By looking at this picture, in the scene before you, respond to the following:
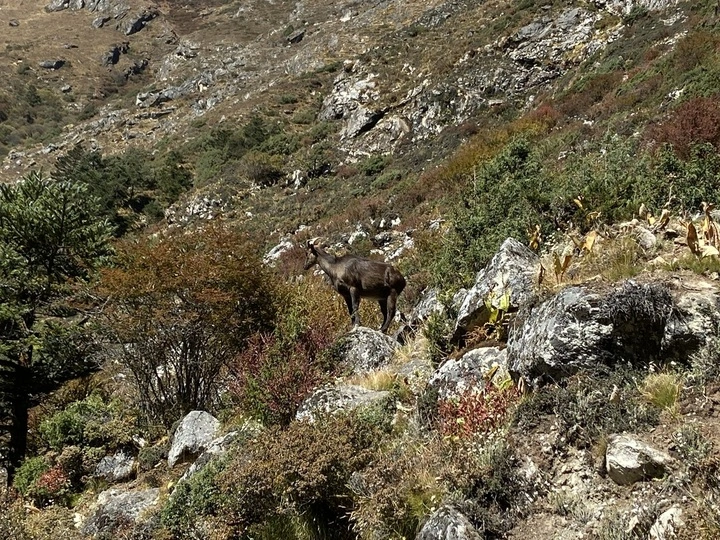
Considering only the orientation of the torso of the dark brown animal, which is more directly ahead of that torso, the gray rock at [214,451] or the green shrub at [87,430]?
the green shrub

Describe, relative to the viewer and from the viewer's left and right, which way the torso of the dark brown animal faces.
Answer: facing to the left of the viewer

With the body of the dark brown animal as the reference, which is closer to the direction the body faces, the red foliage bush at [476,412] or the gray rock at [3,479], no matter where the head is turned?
the gray rock

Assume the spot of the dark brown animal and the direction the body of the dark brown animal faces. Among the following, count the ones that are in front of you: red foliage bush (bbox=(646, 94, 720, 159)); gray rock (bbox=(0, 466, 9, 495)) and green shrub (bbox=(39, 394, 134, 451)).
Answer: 2

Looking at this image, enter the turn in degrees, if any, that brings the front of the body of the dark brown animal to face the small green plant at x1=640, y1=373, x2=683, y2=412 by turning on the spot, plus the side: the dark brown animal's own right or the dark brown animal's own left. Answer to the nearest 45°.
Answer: approximately 90° to the dark brown animal's own left

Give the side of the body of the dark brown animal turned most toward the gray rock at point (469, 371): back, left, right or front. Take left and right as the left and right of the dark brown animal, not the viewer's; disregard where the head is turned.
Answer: left

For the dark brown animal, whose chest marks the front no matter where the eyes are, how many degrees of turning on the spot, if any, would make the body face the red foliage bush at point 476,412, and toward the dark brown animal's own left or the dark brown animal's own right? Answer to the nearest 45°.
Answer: approximately 90° to the dark brown animal's own left
